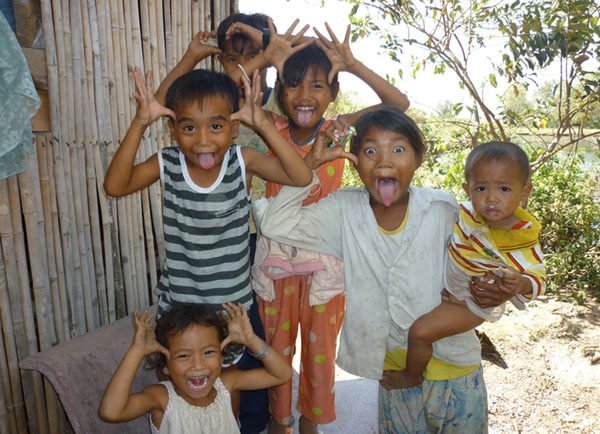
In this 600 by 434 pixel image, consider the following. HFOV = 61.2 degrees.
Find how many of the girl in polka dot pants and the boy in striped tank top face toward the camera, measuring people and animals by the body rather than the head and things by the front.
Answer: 2

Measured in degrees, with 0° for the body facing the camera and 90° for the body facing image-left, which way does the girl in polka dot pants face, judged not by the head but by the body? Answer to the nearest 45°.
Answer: approximately 0°

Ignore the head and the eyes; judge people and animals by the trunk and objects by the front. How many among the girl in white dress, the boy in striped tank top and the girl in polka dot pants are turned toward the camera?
3

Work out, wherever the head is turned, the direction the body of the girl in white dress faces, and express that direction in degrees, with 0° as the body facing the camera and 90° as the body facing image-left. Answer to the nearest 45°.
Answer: approximately 0°

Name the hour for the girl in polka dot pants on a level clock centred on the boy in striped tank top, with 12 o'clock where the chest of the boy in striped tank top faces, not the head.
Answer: The girl in polka dot pants is roughly at 8 o'clock from the boy in striped tank top.

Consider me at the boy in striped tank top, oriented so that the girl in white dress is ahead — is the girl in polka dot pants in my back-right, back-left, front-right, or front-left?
back-left
